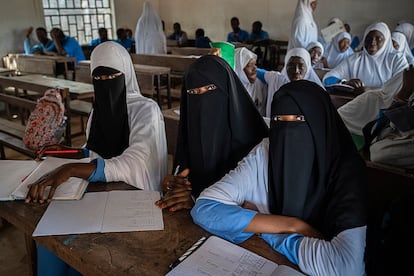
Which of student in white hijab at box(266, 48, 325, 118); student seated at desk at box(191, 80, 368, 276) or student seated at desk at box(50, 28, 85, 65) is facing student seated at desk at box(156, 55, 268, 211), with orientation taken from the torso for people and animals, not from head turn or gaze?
the student in white hijab

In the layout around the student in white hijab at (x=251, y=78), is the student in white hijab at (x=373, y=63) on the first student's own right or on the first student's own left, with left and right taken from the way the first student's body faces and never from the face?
on the first student's own left

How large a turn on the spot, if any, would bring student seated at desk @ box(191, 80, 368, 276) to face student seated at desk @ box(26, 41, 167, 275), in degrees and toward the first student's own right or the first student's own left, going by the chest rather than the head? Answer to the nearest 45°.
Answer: approximately 90° to the first student's own right

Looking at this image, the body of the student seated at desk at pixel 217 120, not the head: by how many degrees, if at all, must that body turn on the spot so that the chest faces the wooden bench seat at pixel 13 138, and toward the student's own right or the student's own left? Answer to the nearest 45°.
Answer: approximately 90° to the student's own right

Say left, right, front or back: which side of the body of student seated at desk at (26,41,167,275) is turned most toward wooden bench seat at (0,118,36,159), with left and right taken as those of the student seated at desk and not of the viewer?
right

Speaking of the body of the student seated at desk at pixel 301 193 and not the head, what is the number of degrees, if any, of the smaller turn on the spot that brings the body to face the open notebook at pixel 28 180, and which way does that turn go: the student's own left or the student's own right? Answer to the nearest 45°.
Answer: approximately 45° to the student's own right

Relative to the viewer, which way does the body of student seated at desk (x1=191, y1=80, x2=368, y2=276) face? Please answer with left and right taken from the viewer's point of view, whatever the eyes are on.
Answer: facing the viewer and to the left of the viewer

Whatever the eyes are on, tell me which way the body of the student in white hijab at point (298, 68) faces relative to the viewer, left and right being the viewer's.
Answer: facing the viewer

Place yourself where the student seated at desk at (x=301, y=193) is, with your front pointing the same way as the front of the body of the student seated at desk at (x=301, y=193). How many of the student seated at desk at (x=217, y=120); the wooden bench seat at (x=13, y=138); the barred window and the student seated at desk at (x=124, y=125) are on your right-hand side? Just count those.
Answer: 4

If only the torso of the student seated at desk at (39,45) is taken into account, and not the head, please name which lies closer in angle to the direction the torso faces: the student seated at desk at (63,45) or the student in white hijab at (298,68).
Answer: the student in white hijab
